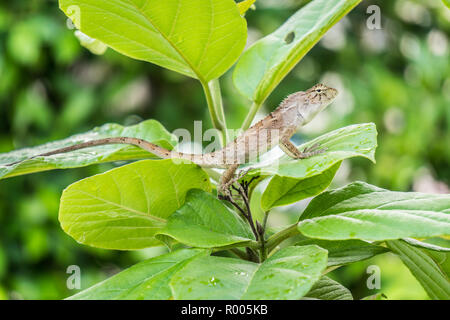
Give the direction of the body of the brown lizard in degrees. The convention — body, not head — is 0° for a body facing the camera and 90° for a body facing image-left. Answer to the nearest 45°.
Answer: approximately 270°
